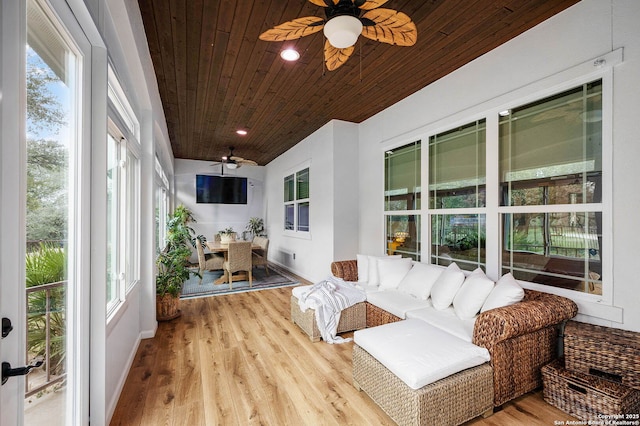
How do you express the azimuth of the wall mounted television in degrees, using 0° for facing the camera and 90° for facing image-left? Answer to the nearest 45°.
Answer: approximately 0°

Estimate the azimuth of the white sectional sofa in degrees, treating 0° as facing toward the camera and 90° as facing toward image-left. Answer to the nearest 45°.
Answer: approximately 45°

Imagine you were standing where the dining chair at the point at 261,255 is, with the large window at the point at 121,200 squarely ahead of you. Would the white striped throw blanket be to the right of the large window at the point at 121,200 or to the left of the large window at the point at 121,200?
left

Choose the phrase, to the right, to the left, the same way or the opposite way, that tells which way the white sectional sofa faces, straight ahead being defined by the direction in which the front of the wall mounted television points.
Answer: to the right

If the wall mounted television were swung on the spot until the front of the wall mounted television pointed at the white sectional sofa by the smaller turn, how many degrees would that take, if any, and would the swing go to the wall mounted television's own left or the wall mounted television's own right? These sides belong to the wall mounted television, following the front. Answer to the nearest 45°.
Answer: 0° — it already faces it

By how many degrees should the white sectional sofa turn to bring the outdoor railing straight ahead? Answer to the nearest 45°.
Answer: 0° — it already faces it

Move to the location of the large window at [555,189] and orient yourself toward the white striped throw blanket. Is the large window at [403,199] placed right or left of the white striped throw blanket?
right
